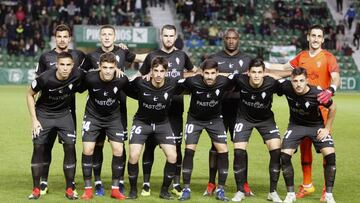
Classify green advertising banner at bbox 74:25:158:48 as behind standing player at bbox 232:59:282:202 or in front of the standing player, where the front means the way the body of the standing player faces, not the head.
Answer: behind

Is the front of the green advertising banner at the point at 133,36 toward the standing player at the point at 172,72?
yes

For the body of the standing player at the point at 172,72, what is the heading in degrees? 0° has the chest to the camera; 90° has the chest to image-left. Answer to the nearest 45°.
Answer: approximately 0°

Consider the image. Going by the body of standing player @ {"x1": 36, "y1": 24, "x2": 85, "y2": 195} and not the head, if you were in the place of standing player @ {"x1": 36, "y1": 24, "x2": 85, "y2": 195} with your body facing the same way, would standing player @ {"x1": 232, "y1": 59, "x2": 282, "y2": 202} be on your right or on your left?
on your left

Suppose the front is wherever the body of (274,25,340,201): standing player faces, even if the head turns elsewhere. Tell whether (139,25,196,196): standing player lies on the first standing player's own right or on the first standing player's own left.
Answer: on the first standing player's own right
